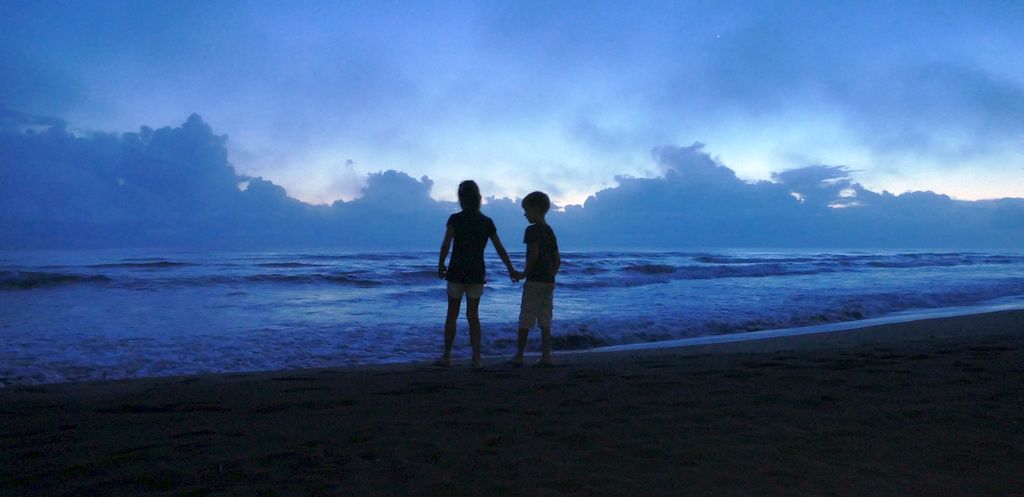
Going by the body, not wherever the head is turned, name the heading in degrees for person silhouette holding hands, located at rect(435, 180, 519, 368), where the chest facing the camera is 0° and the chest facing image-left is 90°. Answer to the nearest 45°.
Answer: approximately 180°

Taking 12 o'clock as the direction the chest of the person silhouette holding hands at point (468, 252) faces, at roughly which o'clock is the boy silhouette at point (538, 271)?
the boy silhouette at point (538, 271) is roughly at 3 o'clock from the person silhouette holding hands at point (468, 252).
